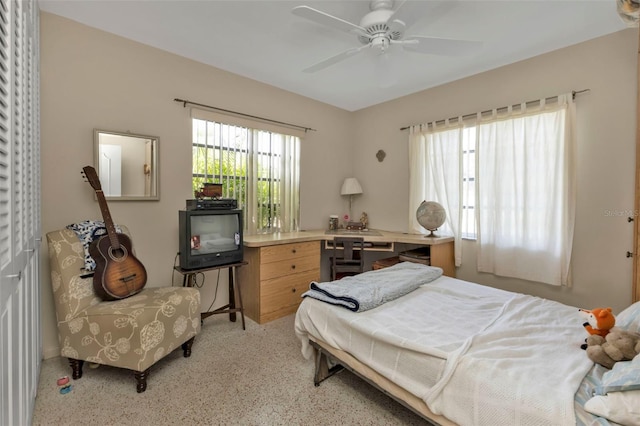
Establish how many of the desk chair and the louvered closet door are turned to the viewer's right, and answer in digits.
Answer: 1

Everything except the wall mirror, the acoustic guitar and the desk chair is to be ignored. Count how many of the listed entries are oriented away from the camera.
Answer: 1

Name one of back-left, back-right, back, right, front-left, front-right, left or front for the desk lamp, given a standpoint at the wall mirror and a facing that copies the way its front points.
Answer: front-left

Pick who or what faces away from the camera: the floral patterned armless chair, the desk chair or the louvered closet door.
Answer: the desk chair

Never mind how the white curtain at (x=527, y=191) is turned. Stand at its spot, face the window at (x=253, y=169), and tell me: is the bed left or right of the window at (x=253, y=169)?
left

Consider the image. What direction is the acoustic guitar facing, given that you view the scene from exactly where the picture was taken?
facing the viewer and to the right of the viewer

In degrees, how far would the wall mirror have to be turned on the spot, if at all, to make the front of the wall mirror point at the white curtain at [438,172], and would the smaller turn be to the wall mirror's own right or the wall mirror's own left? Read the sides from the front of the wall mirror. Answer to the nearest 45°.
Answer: approximately 45° to the wall mirror's own left

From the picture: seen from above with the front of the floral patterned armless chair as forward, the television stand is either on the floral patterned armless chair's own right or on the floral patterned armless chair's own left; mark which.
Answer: on the floral patterned armless chair's own left

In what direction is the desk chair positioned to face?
away from the camera

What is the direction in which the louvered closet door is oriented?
to the viewer's right

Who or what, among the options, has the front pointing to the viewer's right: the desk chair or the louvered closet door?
the louvered closet door

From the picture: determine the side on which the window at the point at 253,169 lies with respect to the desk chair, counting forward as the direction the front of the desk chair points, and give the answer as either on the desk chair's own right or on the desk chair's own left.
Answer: on the desk chair's own left

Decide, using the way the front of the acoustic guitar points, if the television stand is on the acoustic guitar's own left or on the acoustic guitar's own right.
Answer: on the acoustic guitar's own left

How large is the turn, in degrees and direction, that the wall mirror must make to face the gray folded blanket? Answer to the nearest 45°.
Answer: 0° — it already faces it

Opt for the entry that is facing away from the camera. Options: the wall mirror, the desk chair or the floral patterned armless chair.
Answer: the desk chair
